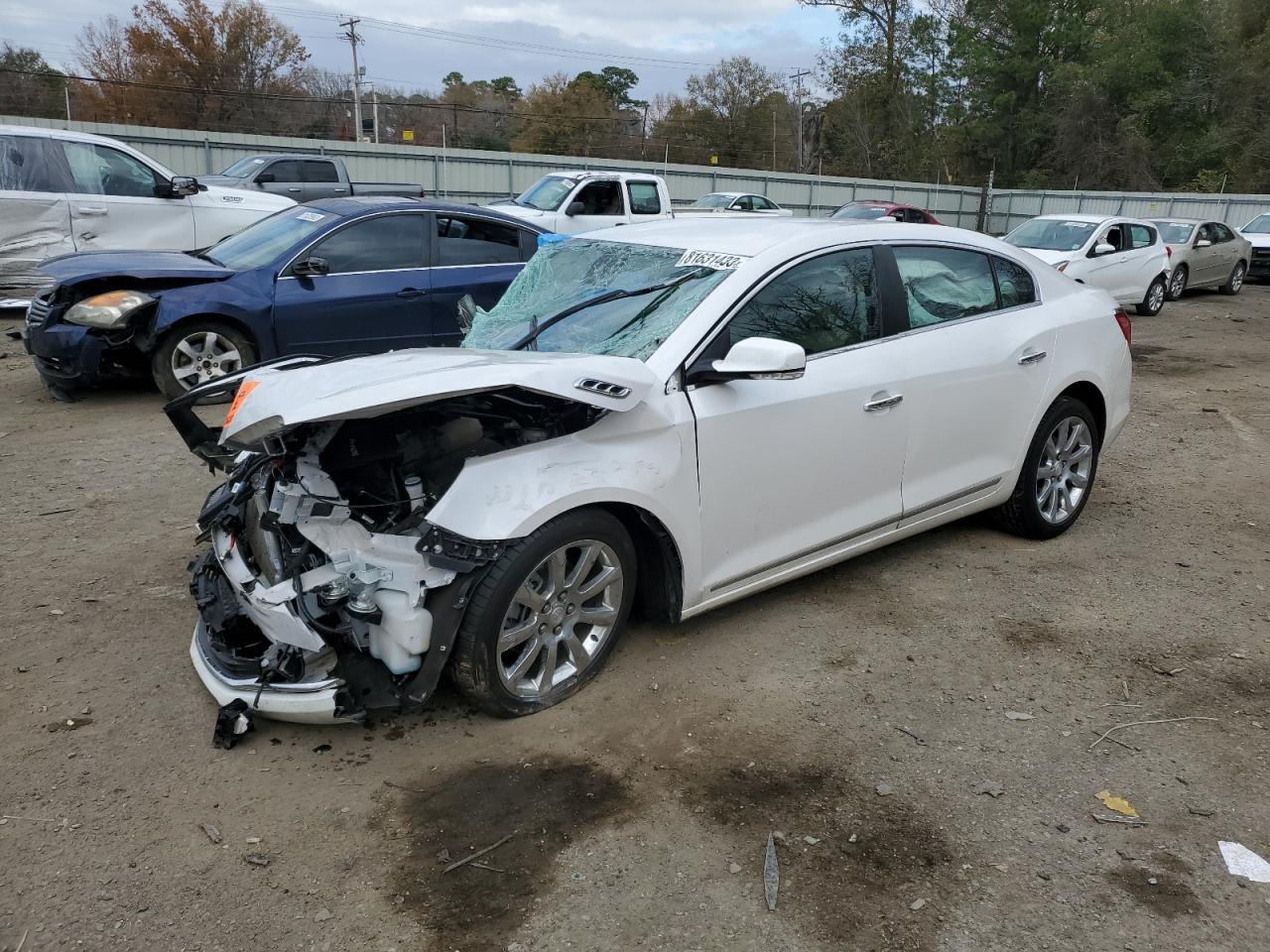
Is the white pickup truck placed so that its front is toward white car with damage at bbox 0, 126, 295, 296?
yes

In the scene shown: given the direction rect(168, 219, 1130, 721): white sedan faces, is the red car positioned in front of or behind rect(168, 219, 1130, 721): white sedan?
behind

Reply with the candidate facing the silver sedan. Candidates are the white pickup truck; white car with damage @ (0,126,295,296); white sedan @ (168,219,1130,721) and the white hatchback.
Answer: the white car with damage

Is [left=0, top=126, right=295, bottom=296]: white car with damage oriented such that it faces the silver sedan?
yes

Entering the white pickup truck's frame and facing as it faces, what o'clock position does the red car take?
The red car is roughly at 6 o'clock from the white pickup truck.

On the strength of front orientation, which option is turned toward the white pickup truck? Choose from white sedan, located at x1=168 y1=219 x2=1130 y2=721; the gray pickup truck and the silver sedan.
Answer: the silver sedan

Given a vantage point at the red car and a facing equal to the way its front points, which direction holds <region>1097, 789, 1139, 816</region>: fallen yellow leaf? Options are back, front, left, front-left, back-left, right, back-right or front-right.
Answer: front-left

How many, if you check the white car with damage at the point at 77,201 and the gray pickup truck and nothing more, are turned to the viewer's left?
1

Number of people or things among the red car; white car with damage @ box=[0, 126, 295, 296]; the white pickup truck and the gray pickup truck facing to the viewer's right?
1

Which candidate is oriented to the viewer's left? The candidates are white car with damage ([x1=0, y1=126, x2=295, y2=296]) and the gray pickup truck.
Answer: the gray pickup truck

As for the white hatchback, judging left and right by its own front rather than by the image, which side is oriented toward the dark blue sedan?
front

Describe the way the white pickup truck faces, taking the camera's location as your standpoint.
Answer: facing the viewer and to the left of the viewer

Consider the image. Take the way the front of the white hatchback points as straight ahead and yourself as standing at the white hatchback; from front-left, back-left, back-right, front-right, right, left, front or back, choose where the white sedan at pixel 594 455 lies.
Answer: front-left

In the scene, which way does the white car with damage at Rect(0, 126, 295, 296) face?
to the viewer's right
